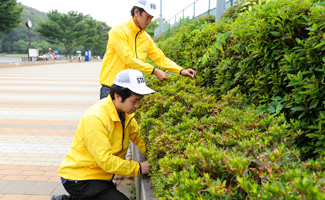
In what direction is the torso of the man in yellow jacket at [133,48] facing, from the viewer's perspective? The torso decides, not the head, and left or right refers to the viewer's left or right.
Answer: facing the viewer and to the right of the viewer

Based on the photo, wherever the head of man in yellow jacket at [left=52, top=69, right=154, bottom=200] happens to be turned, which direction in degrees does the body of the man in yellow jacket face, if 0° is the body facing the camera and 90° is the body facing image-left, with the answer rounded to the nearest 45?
approximately 270°

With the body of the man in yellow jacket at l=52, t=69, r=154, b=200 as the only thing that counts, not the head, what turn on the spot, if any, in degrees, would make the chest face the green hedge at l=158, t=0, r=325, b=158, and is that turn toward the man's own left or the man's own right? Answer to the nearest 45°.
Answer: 0° — they already face it

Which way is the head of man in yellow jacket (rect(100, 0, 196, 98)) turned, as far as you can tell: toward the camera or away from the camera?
toward the camera

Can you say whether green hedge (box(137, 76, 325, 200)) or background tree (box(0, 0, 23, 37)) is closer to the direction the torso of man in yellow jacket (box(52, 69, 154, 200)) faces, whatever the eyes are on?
the green hedge

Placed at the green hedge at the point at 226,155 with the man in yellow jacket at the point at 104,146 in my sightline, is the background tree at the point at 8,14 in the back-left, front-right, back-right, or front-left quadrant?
front-right

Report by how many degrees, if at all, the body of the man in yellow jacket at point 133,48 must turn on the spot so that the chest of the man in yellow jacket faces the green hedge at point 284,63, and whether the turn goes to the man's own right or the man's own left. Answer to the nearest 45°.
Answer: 0° — they already face it

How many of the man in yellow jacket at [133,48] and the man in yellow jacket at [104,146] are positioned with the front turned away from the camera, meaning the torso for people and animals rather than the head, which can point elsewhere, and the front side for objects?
0

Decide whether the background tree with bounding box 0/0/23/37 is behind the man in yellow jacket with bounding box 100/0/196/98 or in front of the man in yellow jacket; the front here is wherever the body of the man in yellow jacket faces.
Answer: behind

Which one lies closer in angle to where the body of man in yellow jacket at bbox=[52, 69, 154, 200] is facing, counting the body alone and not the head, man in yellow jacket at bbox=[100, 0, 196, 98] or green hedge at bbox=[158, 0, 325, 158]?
the green hedge

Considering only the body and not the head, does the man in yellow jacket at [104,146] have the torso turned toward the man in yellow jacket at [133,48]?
no
